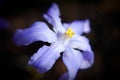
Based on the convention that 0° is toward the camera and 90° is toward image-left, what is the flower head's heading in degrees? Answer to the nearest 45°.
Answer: approximately 315°
